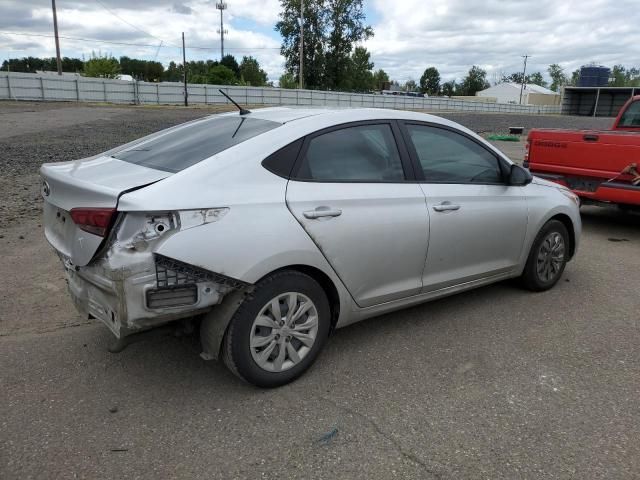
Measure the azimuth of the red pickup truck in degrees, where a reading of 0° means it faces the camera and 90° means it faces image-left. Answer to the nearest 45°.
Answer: approximately 225°

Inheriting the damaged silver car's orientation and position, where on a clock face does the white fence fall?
The white fence is roughly at 10 o'clock from the damaged silver car.

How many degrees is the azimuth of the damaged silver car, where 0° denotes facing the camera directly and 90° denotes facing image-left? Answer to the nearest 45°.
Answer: approximately 225°

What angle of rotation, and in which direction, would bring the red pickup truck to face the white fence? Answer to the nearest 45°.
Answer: approximately 90° to its left
